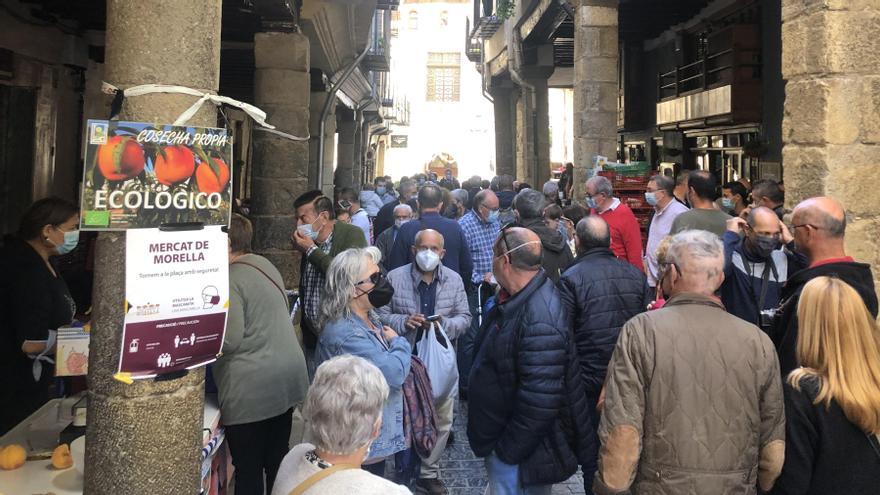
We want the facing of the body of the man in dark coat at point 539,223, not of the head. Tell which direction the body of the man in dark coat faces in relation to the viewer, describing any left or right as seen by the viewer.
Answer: facing away from the viewer

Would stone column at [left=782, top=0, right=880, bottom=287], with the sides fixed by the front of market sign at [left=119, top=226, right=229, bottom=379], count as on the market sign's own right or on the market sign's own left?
on the market sign's own left

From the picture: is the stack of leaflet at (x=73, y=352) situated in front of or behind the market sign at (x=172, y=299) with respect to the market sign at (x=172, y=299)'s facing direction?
behind

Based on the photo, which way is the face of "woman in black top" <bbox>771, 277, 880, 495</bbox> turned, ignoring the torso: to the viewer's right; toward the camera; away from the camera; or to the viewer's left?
away from the camera

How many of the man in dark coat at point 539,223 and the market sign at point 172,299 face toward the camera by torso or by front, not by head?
1

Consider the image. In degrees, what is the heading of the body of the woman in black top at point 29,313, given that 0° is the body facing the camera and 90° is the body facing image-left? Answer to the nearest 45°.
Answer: approximately 270°

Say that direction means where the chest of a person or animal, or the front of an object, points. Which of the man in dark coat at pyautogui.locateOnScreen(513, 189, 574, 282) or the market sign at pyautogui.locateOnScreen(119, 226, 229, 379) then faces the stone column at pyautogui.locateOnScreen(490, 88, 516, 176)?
the man in dark coat
